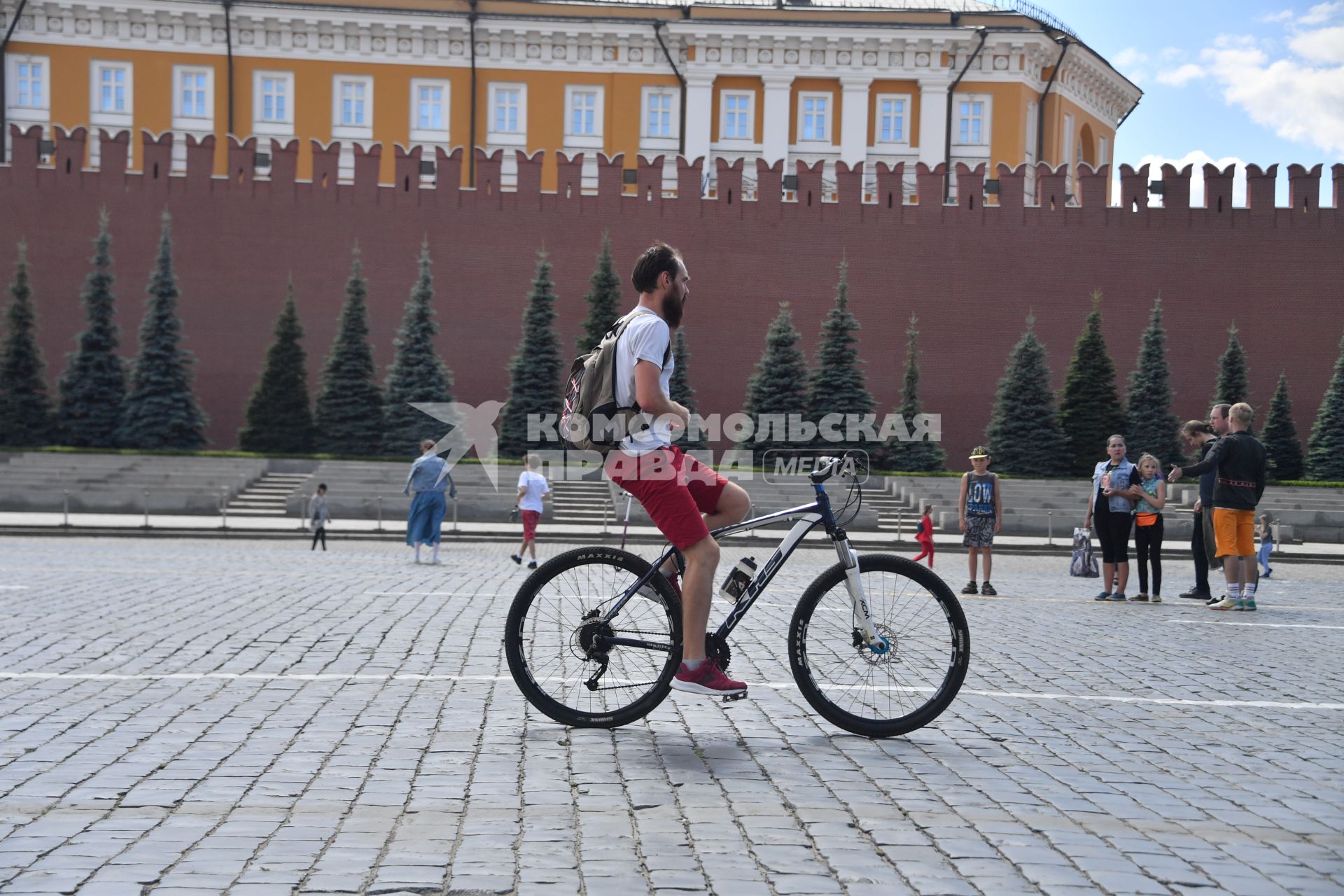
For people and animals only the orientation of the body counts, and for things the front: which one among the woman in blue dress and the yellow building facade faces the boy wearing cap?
the yellow building facade

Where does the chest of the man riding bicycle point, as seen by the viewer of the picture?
to the viewer's right

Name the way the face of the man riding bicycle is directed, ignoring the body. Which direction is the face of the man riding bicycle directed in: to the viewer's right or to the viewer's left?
to the viewer's right

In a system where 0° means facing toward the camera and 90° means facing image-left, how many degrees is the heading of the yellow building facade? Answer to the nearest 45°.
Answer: approximately 0°

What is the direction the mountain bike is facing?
to the viewer's right

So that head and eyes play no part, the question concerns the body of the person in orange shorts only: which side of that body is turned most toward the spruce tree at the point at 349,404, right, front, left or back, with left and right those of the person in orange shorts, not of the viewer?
front

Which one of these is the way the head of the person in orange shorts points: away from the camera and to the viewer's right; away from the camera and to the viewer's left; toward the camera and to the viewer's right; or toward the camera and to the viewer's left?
away from the camera and to the viewer's left

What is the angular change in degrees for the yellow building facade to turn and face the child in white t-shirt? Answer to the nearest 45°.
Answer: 0° — it already faces them

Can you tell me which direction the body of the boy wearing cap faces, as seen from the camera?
toward the camera

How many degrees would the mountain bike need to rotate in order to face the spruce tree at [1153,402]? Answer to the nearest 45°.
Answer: approximately 90° to its left

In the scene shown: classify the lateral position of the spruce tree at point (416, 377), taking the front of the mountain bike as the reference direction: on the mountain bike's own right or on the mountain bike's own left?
on the mountain bike's own left

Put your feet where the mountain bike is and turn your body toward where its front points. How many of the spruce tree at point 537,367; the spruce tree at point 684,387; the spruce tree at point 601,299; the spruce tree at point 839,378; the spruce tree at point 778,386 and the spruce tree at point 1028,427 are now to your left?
6

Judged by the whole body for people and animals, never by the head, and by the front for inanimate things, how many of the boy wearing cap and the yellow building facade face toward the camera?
2

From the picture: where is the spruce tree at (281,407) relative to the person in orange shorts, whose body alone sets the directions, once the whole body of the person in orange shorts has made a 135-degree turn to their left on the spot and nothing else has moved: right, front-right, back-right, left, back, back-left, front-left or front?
back-right

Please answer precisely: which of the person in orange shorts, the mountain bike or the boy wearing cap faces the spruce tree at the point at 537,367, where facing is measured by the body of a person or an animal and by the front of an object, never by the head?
the person in orange shorts
